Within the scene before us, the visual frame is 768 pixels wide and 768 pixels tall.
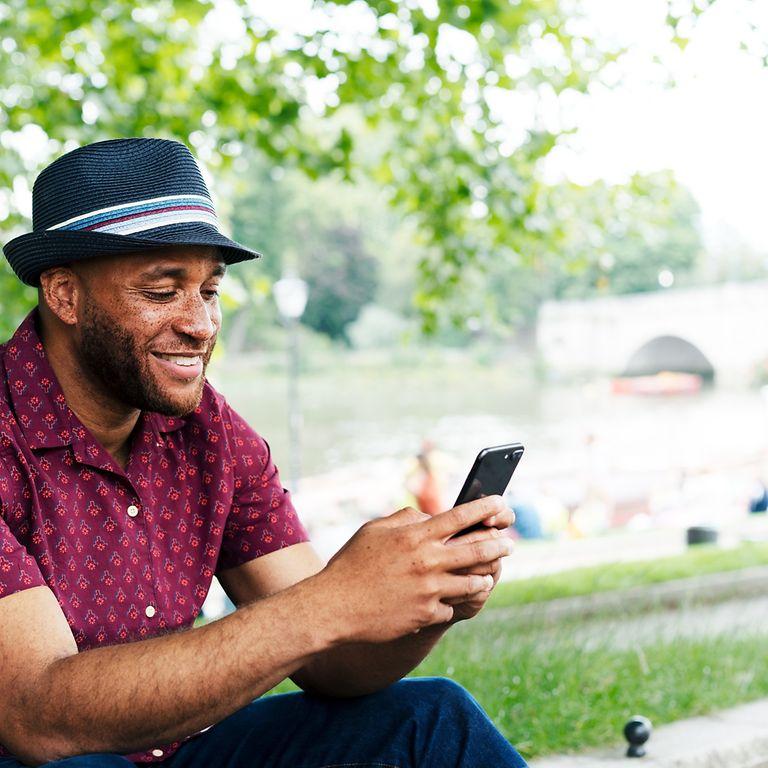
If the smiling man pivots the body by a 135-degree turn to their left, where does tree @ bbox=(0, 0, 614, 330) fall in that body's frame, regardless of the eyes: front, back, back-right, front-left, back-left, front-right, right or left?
front

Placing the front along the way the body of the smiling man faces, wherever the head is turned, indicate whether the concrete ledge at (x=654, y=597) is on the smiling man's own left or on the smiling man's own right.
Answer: on the smiling man's own left

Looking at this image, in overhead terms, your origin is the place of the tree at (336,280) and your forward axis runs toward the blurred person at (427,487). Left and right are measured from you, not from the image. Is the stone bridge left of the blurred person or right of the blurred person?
left

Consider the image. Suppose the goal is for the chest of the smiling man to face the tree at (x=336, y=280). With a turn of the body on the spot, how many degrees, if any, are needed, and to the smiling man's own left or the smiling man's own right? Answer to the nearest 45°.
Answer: approximately 135° to the smiling man's own left

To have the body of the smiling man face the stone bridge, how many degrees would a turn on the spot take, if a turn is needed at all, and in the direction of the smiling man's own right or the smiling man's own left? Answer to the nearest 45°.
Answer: approximately 135° to the smiling man's own left

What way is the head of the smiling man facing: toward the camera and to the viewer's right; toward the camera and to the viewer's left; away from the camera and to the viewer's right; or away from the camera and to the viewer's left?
toward the camera and to the viewer's right

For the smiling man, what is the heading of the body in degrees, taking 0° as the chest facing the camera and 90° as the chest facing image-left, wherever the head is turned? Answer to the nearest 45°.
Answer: approximately 315°

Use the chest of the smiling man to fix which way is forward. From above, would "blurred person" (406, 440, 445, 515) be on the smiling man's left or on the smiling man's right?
on the smiling man's left
